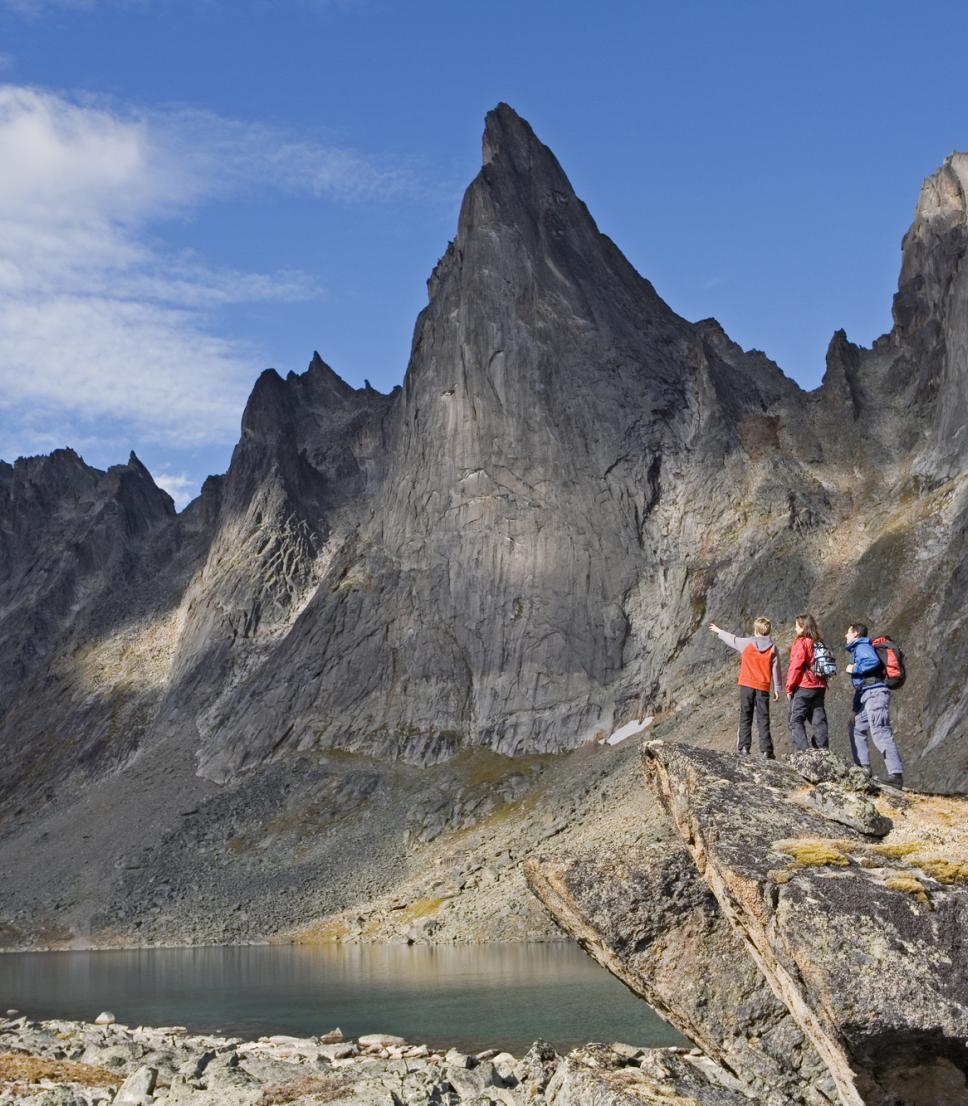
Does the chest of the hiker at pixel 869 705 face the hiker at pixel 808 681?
yes

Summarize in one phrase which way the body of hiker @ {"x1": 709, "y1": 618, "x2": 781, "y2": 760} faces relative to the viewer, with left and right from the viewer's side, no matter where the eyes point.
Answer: facing away from the viewer

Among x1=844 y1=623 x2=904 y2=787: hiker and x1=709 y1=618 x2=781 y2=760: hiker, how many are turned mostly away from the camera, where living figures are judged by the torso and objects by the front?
1

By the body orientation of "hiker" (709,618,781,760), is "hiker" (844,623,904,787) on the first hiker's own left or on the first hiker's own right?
on the first hiker's own right

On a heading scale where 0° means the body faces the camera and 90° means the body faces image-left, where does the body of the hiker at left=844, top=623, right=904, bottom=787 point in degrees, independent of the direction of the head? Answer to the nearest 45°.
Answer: approximately 90°

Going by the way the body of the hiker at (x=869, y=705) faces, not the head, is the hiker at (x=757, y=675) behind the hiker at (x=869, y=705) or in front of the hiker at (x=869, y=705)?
in front

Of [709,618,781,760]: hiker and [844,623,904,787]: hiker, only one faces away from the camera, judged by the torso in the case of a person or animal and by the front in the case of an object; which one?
[709,618,781,760]: hiker

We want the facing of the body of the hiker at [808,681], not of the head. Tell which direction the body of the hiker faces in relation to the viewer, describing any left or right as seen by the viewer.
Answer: facing away from the viewer and to the left of the viewer
